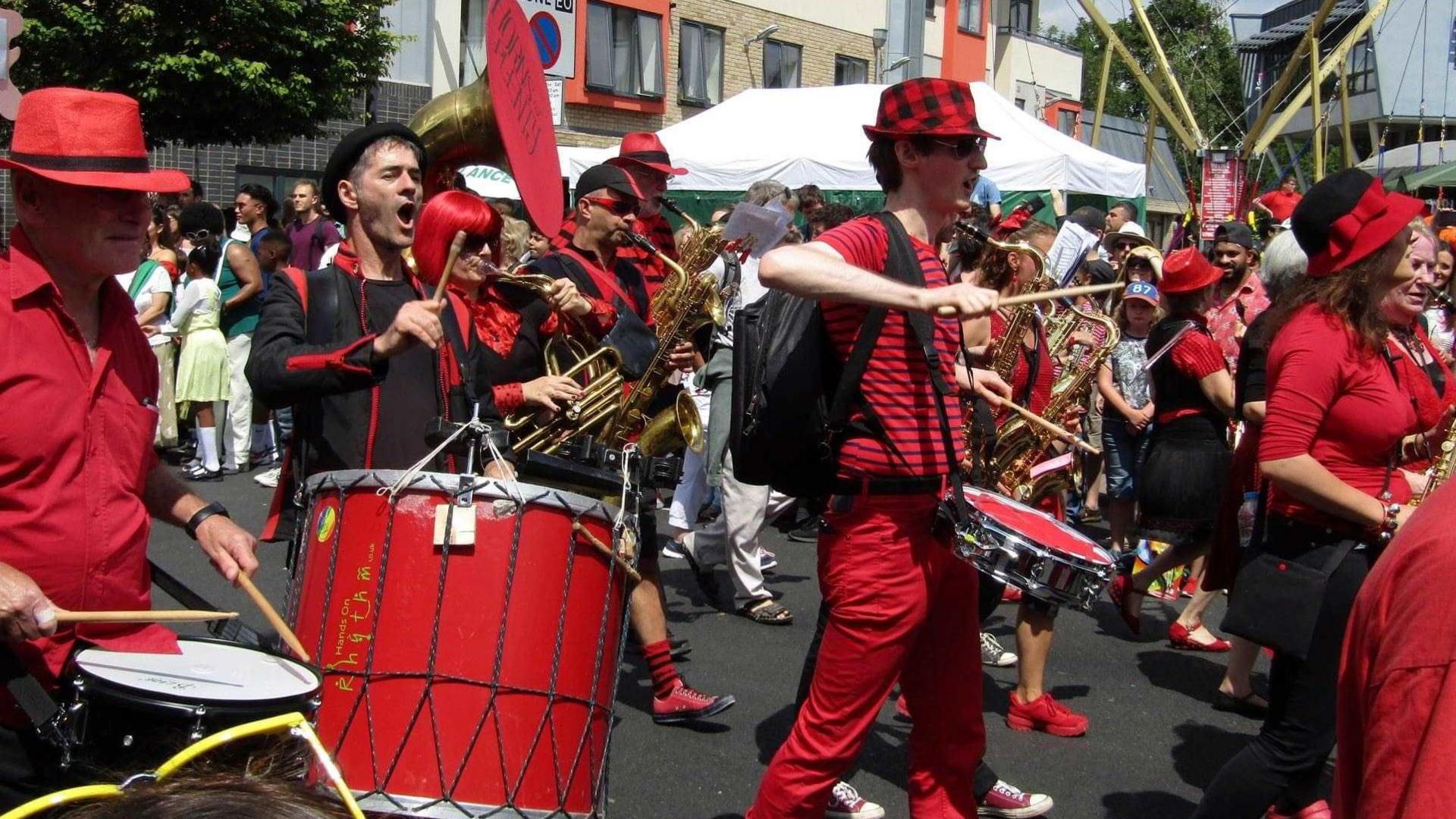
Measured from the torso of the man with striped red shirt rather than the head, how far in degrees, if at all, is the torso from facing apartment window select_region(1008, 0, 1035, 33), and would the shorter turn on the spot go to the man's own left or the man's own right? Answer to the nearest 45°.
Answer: approximately 90° to the man's own left

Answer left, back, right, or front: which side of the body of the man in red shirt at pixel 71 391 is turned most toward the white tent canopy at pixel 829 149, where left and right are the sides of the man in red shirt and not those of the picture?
left

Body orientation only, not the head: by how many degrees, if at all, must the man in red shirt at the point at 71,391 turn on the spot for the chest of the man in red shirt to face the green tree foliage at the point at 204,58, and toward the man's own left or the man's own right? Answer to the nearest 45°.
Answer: approximately 135° to the man's own left

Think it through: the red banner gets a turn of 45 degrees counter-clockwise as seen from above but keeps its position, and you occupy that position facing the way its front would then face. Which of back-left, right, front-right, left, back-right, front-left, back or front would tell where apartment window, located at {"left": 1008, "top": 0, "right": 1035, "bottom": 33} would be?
back-left

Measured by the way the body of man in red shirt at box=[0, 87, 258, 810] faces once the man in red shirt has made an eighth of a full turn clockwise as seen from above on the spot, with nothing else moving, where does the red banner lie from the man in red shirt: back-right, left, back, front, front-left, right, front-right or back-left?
back-left

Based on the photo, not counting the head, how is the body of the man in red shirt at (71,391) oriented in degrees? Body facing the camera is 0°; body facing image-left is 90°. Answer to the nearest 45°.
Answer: approximately 315°

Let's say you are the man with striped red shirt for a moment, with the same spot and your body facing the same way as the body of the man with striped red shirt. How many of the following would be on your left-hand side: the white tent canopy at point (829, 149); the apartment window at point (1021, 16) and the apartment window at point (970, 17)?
3

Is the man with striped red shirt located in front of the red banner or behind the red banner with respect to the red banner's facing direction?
in front

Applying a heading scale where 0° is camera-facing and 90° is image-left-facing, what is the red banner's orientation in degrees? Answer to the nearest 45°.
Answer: approximately 0°

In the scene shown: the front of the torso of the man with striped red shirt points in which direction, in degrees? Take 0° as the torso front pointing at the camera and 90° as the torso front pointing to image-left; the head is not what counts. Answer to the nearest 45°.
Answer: approximately 270°

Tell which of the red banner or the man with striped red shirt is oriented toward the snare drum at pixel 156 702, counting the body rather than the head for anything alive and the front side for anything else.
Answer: the red banner
